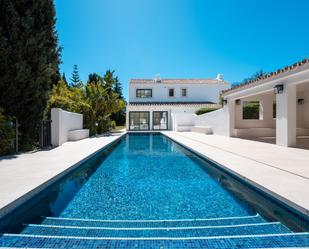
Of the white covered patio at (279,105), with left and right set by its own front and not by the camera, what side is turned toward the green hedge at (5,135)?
front

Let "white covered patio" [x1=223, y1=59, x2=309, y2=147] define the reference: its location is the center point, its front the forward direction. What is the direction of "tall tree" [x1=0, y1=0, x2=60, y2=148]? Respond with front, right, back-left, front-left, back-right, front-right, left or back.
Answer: front

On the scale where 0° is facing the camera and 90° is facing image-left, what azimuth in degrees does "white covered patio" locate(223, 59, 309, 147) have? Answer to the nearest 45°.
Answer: approximately 45°

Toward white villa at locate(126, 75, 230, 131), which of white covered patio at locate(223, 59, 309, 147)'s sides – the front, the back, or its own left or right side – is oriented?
right

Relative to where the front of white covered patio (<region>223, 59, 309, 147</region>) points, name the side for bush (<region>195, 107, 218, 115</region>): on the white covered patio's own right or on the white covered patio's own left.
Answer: on the white covered patio's own right

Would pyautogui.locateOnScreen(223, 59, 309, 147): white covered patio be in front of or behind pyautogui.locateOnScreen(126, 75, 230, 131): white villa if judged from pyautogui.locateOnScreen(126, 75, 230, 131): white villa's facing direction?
in front

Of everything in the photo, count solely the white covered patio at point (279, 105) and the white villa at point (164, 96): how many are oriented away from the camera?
0

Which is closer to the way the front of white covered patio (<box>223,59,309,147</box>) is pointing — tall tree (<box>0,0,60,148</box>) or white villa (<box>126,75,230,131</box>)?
the tall tree

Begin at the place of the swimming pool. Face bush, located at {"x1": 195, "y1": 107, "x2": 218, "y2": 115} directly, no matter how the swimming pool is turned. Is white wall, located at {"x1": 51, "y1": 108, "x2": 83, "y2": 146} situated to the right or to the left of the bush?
left

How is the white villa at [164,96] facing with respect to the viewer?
toward the camera
